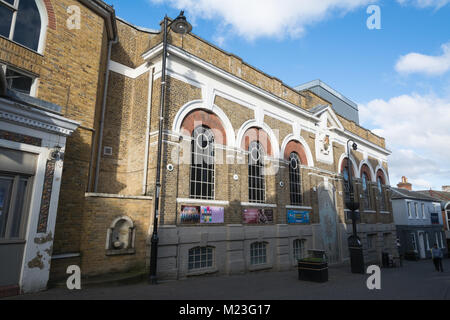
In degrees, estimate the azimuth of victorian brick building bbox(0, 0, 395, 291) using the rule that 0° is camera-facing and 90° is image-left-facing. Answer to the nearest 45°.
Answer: approximately 315°

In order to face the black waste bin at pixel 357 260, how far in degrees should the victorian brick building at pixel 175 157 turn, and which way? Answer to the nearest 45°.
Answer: approximately 45° to its left

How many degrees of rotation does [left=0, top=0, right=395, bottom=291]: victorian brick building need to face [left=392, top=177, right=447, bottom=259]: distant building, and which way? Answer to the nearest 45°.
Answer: approximately 90° to its left
